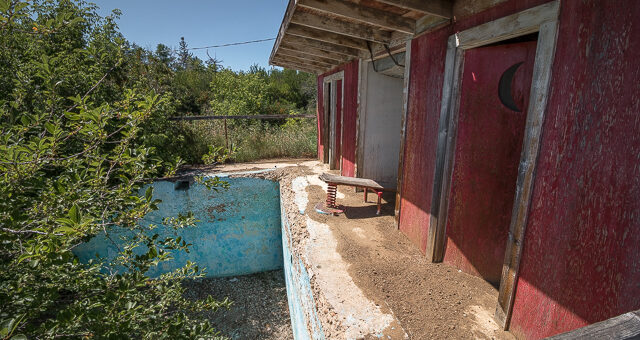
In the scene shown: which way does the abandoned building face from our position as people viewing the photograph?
facing the viewer and to the left of the viewer
